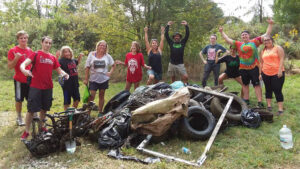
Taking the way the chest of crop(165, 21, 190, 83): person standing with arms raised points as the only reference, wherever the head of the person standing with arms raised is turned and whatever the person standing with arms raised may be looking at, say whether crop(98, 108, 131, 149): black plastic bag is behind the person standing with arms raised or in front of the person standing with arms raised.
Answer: in front

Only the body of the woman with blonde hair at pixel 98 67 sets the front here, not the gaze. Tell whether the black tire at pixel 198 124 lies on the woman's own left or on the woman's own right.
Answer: on the woman's own left

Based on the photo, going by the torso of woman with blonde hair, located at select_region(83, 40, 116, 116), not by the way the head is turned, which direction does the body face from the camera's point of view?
toward the camera

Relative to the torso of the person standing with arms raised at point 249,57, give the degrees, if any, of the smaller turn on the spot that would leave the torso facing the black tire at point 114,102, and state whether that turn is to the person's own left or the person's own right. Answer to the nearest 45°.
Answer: approximately 45° to the person's own right

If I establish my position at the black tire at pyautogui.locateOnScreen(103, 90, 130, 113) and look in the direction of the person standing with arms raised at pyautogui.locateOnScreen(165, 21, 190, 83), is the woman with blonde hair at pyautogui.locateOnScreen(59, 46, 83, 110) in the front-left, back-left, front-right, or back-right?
back-left

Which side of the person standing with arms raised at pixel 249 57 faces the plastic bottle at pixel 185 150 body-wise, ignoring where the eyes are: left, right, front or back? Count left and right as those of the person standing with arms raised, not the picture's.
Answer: front

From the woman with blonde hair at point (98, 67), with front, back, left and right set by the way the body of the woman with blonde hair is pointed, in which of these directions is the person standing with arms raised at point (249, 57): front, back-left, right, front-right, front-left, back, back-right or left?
left

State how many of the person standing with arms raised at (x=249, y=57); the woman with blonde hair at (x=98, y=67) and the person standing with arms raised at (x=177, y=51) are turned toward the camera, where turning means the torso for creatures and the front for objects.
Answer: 3

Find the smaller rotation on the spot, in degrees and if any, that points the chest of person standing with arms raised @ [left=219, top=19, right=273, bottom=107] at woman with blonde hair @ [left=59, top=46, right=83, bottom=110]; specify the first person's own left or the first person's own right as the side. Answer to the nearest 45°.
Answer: approximately 45° to the first person's own right

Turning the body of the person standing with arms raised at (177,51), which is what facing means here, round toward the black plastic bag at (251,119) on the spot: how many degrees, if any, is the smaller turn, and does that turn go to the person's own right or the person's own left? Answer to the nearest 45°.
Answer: approximately 45° to the person's own left

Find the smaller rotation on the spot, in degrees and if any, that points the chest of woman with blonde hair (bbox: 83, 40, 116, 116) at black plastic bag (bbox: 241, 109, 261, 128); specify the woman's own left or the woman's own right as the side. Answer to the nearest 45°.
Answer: approximately 45° to the woman's own left

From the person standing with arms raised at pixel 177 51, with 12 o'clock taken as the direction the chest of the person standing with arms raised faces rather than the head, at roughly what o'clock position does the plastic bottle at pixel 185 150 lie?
The plastic bottle is roughly at 12 o'clock from the person standing with arms raised.

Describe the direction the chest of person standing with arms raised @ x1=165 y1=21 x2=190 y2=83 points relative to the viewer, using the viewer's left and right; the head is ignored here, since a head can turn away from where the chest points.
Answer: facing the viewer

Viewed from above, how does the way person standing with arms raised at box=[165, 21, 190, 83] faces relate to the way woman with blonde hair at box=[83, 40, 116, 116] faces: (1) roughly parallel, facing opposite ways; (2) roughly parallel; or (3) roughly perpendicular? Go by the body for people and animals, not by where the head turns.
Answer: roughly parallel

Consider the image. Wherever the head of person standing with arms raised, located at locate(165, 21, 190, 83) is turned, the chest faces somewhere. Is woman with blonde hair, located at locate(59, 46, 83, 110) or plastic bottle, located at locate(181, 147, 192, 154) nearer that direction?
the plastic bottle
